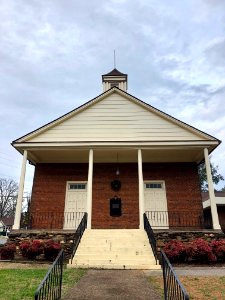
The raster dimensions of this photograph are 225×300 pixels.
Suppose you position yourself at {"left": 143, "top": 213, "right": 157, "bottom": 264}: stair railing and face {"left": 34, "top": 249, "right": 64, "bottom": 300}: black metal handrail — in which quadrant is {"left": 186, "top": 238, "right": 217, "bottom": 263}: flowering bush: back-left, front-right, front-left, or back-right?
back-left

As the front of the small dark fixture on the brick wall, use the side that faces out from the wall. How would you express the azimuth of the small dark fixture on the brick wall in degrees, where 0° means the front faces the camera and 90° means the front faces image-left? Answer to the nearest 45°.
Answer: approximately 0°

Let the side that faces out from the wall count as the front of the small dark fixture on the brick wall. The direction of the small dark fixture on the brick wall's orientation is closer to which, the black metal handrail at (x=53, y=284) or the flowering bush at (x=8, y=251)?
the black metal handrail
